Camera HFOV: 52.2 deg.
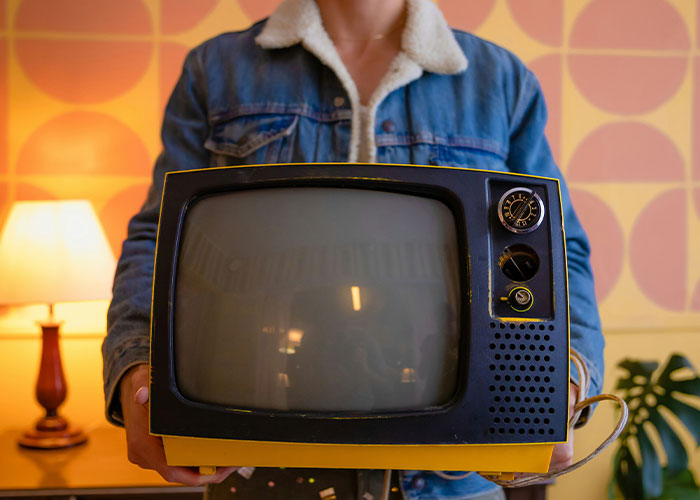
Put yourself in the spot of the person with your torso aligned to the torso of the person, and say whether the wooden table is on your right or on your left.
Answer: on your right

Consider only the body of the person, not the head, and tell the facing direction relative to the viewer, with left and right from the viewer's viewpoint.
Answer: facing the viewer

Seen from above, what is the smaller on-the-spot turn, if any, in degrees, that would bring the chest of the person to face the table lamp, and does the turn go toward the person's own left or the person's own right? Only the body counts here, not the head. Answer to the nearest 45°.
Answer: approximately 135° to the person's own right
